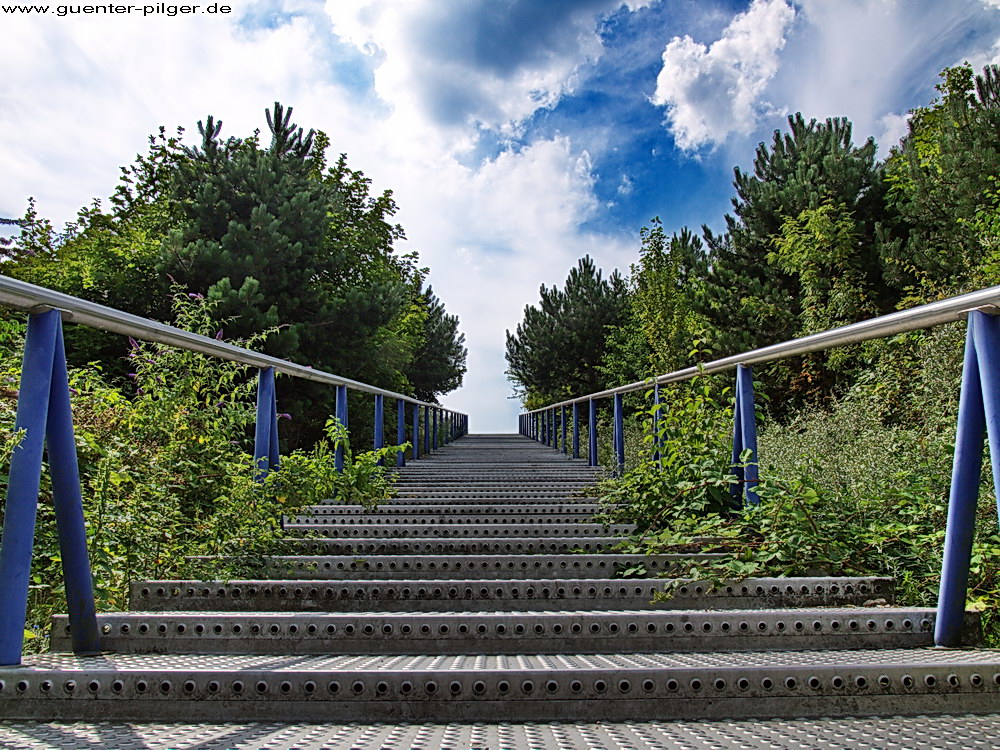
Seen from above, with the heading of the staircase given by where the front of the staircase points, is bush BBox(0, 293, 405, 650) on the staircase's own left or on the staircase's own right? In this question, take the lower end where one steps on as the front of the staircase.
on the staircase's own right

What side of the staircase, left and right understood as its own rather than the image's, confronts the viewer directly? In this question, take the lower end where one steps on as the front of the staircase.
front

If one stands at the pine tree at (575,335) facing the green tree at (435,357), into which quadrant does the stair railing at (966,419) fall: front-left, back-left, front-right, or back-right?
back-left

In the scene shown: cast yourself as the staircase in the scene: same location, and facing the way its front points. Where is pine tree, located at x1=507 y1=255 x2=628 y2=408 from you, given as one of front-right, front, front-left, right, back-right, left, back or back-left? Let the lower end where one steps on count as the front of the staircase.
back

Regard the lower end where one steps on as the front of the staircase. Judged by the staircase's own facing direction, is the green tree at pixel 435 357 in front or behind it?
behind
